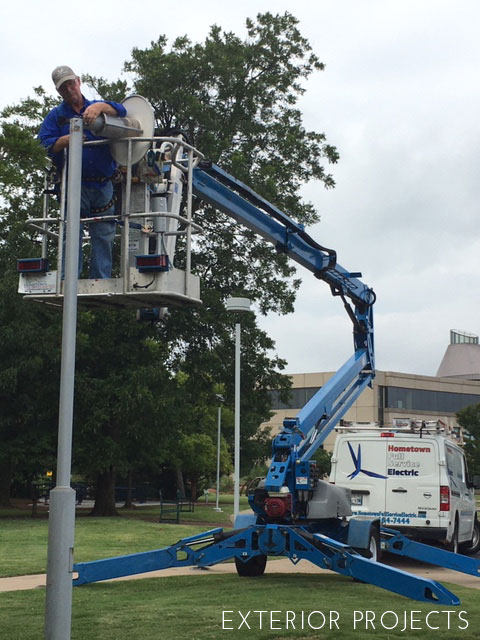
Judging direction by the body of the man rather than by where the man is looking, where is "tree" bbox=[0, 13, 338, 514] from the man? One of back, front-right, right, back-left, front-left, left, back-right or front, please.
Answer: back

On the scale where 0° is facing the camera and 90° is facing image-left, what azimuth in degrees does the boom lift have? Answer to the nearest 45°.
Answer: approximately 45°

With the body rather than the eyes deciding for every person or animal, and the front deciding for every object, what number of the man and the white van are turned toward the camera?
1

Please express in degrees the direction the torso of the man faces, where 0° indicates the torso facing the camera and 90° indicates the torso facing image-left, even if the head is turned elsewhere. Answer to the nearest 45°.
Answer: approximately 0°

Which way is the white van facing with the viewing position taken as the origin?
facing away from the viewer and to the right of the viewer

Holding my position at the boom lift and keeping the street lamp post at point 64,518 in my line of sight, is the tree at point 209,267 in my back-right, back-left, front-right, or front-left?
back-right

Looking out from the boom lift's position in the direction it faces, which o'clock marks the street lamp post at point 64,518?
The street lamp post is roughly at 11 o'clock from the boom lift.
